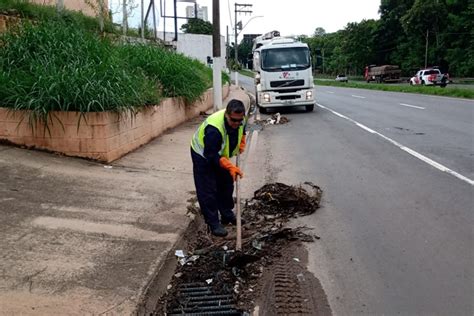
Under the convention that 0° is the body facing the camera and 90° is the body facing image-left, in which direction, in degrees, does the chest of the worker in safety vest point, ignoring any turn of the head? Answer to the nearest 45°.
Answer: approximately 315°

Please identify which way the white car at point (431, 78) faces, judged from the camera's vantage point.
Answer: facing away from the viewer and to the left of the viewer

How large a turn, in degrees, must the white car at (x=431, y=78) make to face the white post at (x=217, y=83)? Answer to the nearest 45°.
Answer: approximately 135° to its left

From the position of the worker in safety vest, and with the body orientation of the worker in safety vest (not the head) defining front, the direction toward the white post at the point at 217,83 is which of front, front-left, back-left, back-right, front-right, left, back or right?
back-left

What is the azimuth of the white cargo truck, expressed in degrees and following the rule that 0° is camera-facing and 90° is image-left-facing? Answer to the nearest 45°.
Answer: approximately 0°

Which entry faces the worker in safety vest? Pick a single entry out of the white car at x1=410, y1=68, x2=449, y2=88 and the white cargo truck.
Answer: the white cargo truck

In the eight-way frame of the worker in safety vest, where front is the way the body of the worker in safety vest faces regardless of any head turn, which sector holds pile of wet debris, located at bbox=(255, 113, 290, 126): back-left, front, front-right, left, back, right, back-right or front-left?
back-left

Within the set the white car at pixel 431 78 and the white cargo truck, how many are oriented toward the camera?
1

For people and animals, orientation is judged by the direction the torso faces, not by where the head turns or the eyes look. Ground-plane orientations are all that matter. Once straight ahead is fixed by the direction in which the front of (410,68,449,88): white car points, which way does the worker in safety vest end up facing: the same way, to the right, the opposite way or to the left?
the opposite way

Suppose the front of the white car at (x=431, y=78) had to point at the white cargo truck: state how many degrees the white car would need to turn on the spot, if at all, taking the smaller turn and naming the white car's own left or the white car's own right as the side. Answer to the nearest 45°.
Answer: approximately 135° to the white car's own left

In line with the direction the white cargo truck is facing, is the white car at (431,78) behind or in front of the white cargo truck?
behind
